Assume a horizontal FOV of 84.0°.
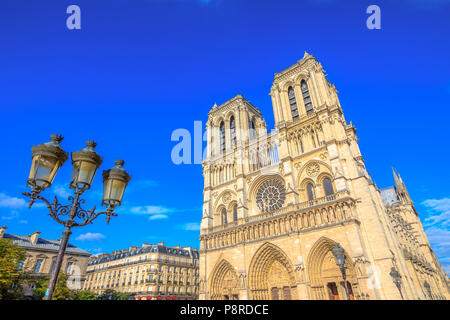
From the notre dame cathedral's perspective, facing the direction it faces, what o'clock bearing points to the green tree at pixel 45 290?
The green tree is roughly at 1 o'clock from the notre dame cathedral.

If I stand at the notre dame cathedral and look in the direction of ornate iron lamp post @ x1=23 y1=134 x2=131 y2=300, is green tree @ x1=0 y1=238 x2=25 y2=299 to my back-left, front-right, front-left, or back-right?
front-right

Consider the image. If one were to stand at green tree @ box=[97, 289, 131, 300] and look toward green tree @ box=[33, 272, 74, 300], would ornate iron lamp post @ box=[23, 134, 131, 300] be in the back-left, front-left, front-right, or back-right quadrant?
front-left

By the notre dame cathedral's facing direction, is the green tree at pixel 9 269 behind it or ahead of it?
ahead

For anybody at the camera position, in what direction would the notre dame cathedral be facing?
facing the viewer and to the left of the viewer

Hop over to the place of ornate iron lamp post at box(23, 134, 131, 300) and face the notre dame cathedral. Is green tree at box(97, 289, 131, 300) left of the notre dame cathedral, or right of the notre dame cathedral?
left

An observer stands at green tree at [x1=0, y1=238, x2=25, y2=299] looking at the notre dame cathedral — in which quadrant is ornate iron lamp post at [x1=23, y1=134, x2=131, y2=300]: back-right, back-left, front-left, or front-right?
front-right

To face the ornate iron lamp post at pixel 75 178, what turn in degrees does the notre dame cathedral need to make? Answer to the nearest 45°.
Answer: approximately 45° to its left
